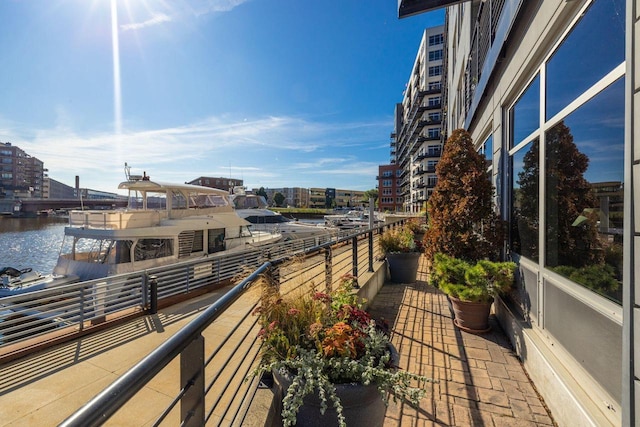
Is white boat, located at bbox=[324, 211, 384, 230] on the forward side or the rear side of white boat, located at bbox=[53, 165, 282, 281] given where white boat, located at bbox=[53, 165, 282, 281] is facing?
on the forward side

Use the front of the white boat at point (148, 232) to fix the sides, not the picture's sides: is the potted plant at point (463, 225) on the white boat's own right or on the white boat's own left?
on the white boat's own right

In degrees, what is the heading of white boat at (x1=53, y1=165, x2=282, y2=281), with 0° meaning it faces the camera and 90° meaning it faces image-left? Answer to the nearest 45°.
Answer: approximately 225°

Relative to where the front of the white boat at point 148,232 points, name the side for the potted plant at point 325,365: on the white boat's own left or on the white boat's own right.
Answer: on the white boat's own right

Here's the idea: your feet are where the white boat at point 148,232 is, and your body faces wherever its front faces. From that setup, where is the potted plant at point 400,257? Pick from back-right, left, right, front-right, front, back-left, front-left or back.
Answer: right

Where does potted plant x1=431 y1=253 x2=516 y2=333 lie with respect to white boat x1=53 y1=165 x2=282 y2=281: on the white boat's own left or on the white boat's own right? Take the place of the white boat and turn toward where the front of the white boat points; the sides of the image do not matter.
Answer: on the white boat's own right

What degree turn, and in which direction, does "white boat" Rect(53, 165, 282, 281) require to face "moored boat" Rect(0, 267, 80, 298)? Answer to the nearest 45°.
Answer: approximately 135° to its left

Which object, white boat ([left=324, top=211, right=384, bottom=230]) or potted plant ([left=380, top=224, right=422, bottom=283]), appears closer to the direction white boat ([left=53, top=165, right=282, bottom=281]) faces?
the white boat

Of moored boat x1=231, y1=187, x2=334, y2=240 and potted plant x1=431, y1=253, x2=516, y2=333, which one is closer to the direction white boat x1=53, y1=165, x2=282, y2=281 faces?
the moored boat

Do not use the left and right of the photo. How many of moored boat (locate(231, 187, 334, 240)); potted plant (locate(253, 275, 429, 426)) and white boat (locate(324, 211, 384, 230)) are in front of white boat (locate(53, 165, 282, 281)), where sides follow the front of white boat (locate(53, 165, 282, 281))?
2
